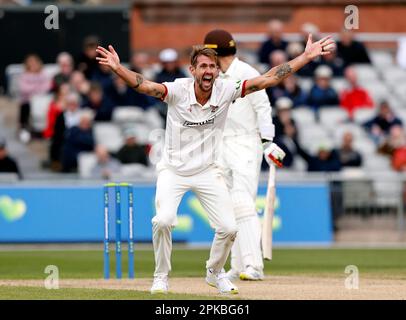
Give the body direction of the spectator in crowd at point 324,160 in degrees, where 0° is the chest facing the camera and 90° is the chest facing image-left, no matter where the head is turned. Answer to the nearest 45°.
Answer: approximately 0°

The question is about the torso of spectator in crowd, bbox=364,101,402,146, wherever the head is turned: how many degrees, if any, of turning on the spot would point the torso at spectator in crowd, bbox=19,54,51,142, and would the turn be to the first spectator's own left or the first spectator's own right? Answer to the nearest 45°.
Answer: approximately 90° to the first spectator's own right

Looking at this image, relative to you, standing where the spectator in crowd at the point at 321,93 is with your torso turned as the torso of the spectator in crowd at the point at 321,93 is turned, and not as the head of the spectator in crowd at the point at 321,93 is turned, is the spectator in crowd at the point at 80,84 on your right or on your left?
on your right

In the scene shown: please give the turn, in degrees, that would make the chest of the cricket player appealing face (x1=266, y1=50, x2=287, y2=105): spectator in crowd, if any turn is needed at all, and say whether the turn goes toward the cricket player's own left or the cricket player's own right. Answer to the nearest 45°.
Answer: approximately 180°

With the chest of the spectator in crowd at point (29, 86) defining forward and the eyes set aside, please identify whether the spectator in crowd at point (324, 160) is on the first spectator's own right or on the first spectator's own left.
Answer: on the first spectator's own left

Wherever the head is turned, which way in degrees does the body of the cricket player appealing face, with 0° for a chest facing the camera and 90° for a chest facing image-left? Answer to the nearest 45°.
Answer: approximately 0°
